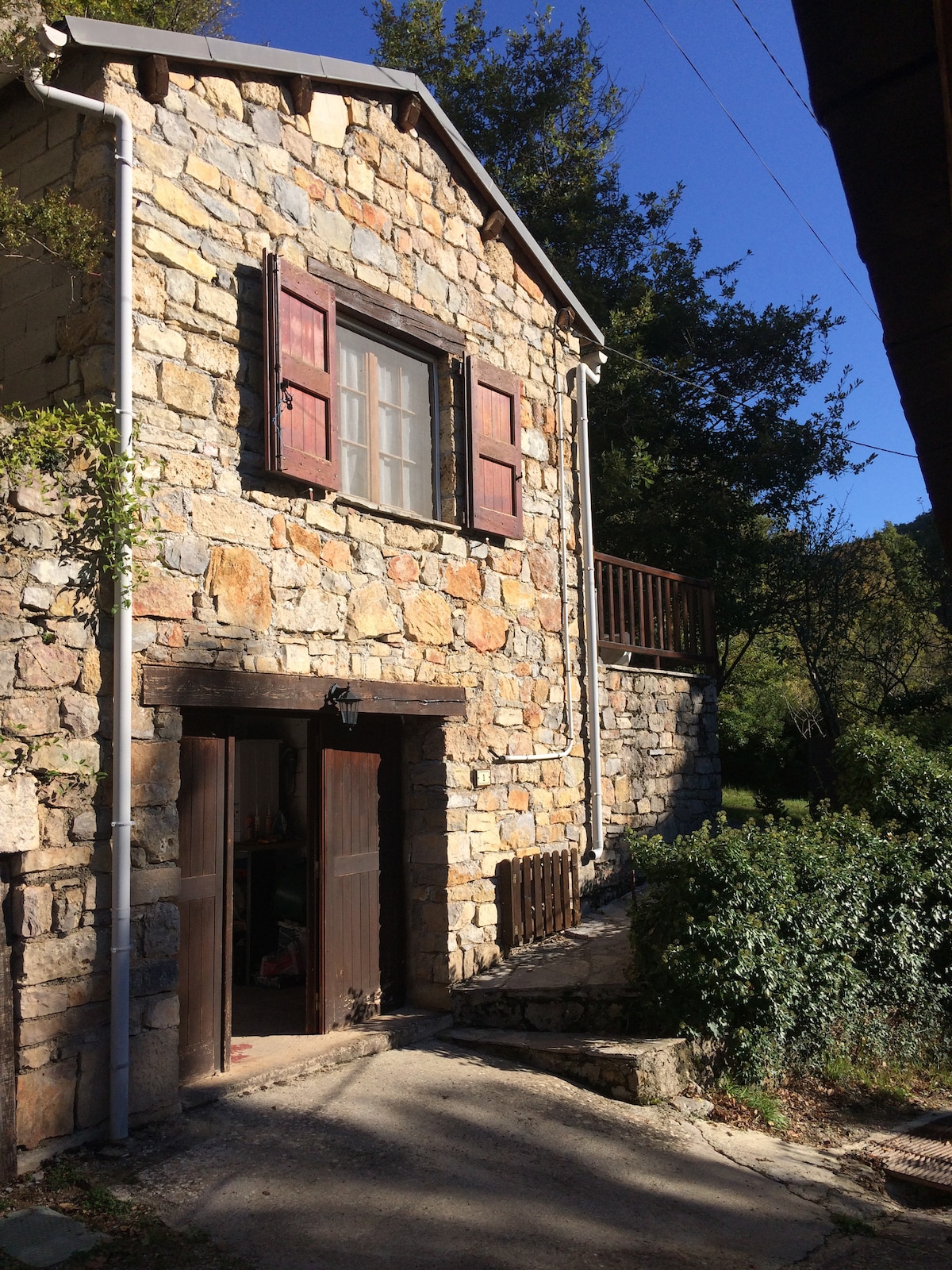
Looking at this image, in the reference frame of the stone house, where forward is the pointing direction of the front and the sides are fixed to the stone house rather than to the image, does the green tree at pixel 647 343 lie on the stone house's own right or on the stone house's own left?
on the stone house's own left

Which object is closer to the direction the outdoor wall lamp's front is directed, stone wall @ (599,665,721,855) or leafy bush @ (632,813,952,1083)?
the leafy bush

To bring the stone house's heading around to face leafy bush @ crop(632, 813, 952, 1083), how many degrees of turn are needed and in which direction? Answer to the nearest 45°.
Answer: approximately 45° to its left

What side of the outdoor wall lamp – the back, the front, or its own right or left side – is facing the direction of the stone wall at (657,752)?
left

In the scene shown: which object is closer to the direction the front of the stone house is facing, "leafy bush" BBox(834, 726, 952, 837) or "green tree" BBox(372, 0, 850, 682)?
the leafy bush

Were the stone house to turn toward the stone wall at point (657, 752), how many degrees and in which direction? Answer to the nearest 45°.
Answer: approximately 90° to its left
